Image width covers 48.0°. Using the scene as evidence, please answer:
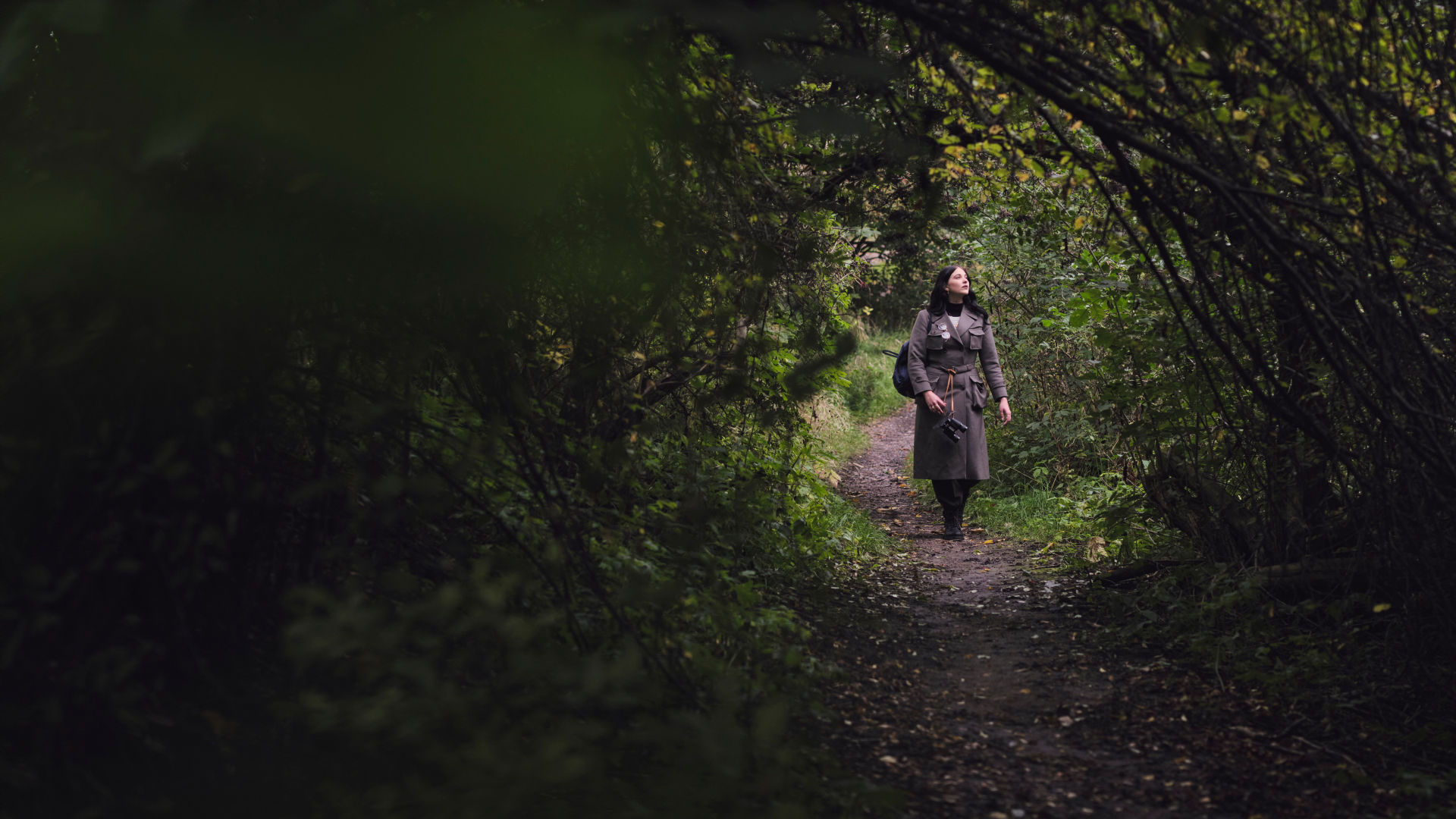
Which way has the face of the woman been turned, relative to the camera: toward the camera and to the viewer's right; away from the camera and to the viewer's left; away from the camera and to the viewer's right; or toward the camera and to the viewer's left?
toward the camera and to the viewer's right

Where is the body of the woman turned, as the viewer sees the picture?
toward the camera
